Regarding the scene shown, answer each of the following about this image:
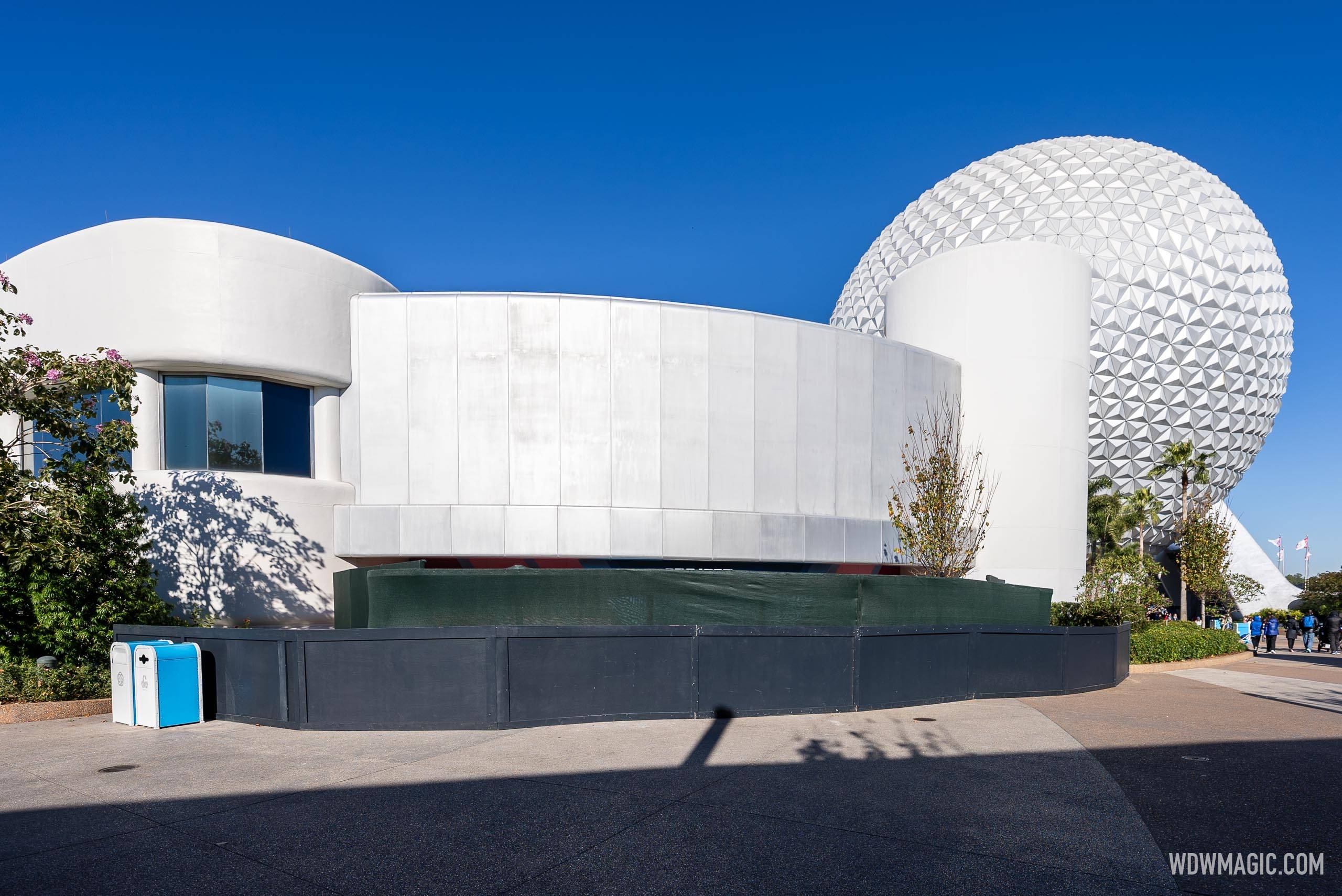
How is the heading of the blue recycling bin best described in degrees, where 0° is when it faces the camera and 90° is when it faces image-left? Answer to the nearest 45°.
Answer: approximately 45°

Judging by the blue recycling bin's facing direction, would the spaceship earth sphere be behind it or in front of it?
behind

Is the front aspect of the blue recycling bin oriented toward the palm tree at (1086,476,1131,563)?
no

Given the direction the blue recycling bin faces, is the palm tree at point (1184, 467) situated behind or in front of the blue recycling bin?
behind

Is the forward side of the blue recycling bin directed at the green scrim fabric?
no

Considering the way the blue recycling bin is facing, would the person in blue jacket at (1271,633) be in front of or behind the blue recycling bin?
behind

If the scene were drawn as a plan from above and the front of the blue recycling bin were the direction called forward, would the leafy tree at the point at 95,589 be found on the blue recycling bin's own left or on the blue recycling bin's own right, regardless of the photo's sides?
on the blue recycling bin's own right

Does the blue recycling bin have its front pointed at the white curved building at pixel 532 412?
no

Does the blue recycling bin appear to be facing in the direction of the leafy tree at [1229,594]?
no

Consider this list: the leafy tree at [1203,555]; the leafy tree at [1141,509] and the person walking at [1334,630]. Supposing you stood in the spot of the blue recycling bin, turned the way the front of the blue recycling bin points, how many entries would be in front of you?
0
